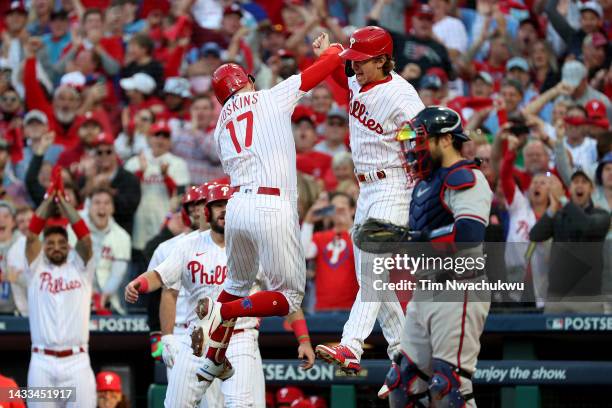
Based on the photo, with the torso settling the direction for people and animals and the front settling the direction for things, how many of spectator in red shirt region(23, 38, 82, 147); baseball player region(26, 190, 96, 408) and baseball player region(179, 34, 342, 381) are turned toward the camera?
2

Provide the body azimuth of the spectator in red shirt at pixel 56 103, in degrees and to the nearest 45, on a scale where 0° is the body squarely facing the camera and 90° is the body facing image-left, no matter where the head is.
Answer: approximately 0°

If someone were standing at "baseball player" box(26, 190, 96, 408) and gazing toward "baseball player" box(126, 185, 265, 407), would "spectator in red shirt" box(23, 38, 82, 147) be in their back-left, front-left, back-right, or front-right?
back-left

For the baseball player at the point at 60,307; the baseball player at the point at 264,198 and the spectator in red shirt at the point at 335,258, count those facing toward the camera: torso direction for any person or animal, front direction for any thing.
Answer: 2

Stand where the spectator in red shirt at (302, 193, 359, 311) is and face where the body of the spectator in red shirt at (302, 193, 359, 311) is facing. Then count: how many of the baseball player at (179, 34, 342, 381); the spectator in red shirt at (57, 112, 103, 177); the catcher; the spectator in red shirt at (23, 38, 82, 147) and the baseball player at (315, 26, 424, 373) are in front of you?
3

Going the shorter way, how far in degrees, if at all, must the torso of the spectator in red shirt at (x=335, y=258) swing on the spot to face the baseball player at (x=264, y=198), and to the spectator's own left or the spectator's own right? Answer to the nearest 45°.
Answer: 0° — they already face them

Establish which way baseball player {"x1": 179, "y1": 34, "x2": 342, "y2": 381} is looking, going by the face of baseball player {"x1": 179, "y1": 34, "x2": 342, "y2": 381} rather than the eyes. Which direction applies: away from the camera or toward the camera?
away from the camera

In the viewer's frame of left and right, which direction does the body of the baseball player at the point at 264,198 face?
facing away from the viewer and to the right of the viewer
